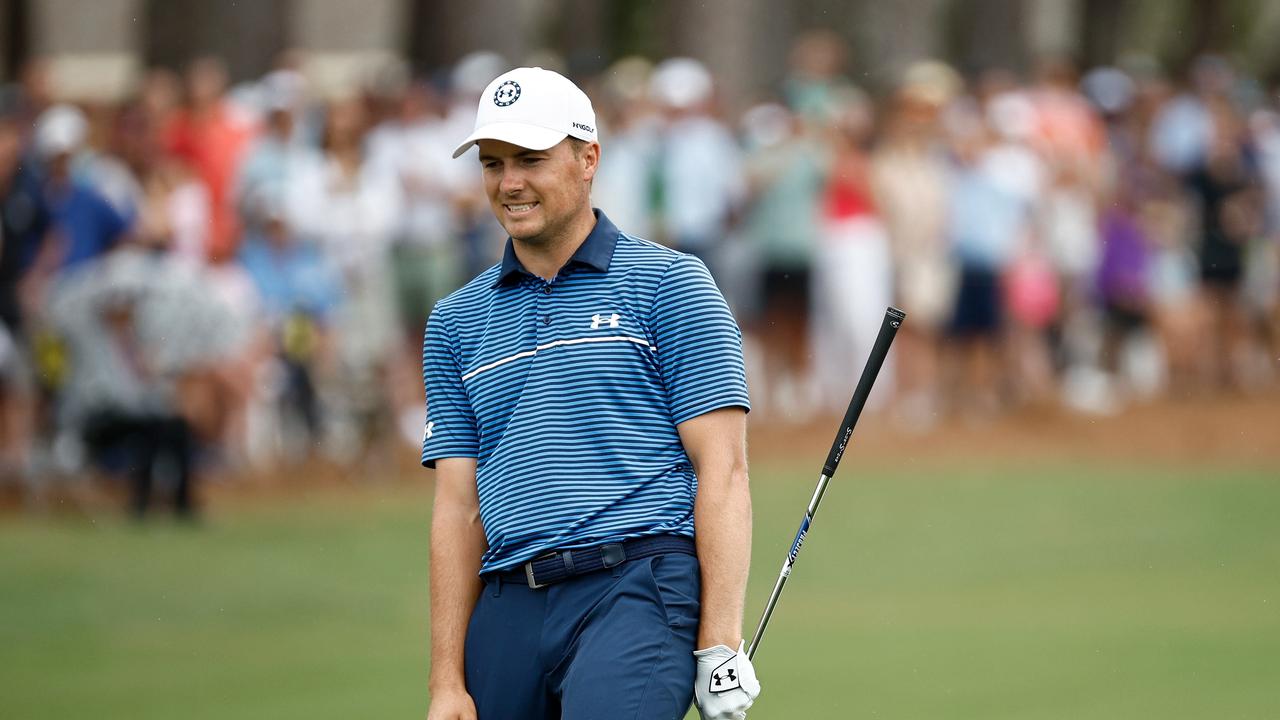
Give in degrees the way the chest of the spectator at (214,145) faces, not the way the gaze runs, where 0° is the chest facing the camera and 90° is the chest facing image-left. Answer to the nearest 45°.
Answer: approximately 0°

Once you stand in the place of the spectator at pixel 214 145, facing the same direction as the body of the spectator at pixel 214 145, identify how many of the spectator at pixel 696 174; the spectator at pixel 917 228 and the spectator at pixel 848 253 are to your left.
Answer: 3

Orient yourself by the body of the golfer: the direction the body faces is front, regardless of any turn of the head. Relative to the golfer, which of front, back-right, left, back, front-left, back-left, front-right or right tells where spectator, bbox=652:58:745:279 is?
back-right

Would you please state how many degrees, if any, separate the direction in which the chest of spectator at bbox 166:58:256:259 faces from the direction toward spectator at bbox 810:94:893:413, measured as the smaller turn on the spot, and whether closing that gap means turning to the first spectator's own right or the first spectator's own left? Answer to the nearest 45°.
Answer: approximately 90° to the first spectator's own left

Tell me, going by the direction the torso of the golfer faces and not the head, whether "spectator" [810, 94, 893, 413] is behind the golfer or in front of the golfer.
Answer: behind

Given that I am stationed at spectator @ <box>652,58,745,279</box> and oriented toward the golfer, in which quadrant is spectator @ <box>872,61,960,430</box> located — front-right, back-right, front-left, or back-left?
back-left

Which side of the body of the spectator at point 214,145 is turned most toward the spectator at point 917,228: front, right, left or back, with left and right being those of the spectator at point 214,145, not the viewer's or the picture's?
left

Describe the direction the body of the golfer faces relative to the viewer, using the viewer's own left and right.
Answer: facing the viewer and to the left of the viewer

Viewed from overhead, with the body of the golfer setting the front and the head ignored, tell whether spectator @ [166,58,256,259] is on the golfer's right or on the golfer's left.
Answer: on the golfer's right

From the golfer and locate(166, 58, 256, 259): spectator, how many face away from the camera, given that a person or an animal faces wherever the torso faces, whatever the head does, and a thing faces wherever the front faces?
0

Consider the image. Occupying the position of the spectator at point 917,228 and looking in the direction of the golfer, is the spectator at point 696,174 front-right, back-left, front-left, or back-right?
front-right

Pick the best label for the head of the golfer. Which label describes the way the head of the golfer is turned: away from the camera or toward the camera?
toward the camera

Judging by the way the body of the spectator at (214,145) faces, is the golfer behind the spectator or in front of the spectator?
in front

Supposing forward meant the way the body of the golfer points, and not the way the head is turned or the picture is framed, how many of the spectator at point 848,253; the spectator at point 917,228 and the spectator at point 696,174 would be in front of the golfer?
0

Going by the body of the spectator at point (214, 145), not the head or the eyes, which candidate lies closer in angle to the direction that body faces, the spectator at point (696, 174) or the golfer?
the golfer

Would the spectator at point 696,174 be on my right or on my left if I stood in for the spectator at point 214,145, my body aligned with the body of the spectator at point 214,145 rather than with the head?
on my left
